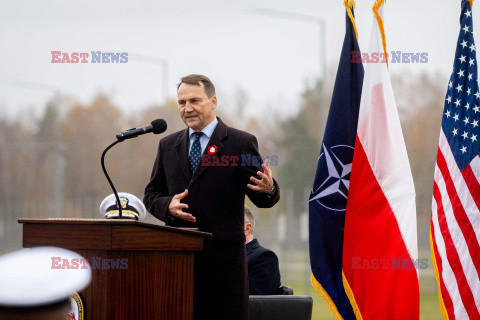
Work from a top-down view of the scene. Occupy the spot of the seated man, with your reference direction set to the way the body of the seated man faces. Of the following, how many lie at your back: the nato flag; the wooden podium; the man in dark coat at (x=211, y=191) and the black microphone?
1

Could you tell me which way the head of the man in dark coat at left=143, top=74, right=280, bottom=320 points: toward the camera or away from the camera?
toward the camera

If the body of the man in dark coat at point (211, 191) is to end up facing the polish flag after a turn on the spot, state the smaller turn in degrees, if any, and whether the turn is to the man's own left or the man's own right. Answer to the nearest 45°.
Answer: approximately 180°

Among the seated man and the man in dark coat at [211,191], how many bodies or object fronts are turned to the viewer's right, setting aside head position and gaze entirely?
0

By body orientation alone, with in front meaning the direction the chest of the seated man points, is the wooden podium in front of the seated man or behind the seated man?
in front

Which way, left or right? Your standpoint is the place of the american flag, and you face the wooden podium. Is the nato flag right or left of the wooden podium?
right

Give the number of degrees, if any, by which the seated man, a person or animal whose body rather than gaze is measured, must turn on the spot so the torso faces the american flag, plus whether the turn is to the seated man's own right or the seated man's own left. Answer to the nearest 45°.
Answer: approximately 135° to the seated man's own left

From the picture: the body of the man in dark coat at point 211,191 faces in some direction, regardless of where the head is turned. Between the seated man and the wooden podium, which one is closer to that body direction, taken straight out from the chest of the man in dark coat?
the wooden podium

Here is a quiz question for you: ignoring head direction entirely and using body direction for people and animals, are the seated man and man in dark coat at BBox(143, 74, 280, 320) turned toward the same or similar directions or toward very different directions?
same or similar directions

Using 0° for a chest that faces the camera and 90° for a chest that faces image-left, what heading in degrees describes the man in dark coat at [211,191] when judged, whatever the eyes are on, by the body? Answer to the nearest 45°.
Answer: approximately 45°

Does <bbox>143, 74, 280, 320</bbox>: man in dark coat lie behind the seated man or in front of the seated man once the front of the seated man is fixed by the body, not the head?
in front

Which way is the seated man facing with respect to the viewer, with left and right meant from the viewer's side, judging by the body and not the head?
facing the viewer and to the left of the viewer

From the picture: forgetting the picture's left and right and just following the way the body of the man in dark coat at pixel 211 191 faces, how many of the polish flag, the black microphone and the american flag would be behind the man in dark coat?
2
